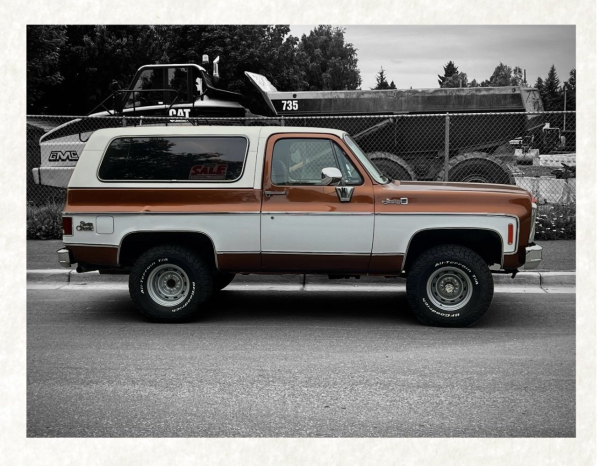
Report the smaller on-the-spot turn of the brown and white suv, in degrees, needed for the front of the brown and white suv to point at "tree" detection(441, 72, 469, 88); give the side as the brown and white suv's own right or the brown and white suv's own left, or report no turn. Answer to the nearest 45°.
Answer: approximately 90° to the brown and white suv's own left

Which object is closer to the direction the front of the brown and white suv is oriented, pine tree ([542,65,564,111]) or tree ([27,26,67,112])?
the pine tree

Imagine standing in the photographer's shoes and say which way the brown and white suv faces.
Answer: facing to the right of the viewer

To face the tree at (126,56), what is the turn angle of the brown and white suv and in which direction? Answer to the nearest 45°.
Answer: approximately 90° to its left

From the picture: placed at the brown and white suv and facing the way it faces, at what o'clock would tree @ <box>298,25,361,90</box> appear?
The tree is roughly at 9 o'clock from the brown and white suv.

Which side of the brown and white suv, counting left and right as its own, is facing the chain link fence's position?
left

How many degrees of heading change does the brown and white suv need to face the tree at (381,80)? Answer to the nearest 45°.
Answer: approximately 90° to its left
